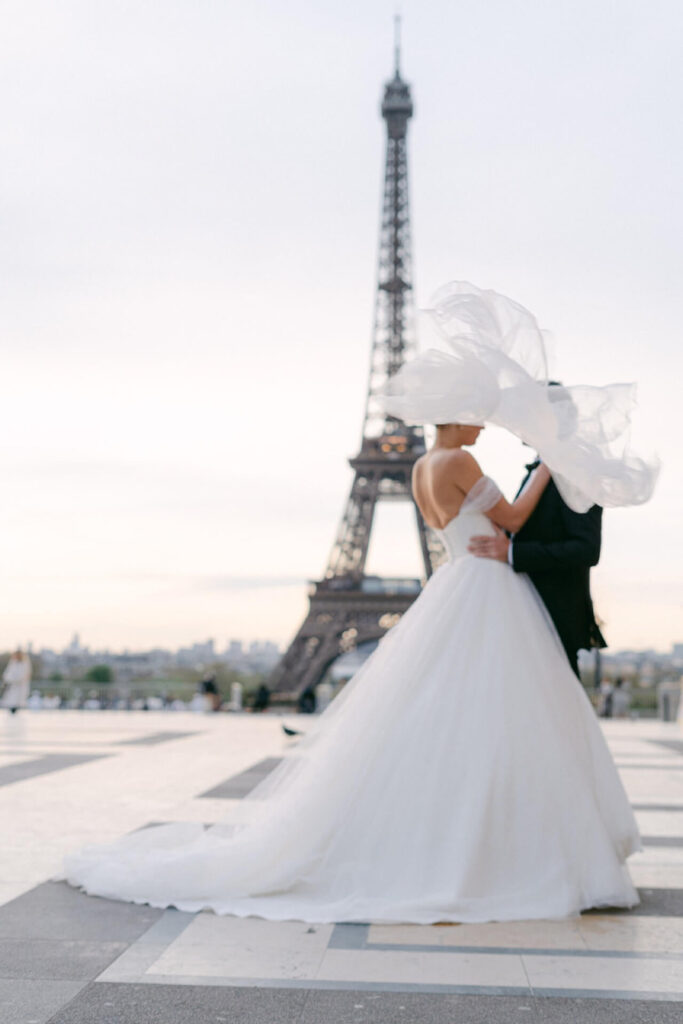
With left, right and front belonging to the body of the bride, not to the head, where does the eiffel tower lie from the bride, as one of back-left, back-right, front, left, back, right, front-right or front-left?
front-left

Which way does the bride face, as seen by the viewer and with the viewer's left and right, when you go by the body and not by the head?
facing away from the viewer and to the right of the viewer

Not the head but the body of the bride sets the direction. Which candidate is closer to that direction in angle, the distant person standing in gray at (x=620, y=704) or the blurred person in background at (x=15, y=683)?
the distant person standing in gray

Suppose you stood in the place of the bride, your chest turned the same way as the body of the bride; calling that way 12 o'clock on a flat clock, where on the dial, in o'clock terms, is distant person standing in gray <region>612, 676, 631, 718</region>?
The distant person standing in gray is roughly at 11 o'clock from the bride.

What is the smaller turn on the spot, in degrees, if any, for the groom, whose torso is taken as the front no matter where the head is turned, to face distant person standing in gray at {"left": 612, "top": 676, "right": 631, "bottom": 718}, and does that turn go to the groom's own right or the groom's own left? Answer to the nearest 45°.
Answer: approximately 90° to the groom's own right

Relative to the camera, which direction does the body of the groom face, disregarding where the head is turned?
to the viewer's left

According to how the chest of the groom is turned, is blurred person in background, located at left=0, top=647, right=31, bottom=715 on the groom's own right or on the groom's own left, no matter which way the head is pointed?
on the groom's own right

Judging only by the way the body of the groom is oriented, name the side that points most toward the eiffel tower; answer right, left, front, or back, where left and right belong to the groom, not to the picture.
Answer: right

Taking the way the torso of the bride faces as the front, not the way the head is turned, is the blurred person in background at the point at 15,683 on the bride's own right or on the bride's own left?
on the bride's own left
